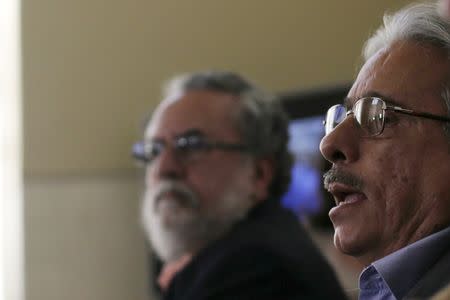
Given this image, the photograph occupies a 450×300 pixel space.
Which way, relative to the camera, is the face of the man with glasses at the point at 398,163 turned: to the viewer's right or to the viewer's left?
to the viewer's left

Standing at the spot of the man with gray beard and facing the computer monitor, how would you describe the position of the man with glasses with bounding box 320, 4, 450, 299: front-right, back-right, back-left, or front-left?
back-right

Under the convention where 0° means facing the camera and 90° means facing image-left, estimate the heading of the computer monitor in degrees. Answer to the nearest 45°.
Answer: approximately 45°

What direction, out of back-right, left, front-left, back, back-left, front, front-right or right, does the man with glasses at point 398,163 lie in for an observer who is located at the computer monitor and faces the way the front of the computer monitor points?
front-left

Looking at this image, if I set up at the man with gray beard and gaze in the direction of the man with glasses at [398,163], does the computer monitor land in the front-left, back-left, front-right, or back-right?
back-left
